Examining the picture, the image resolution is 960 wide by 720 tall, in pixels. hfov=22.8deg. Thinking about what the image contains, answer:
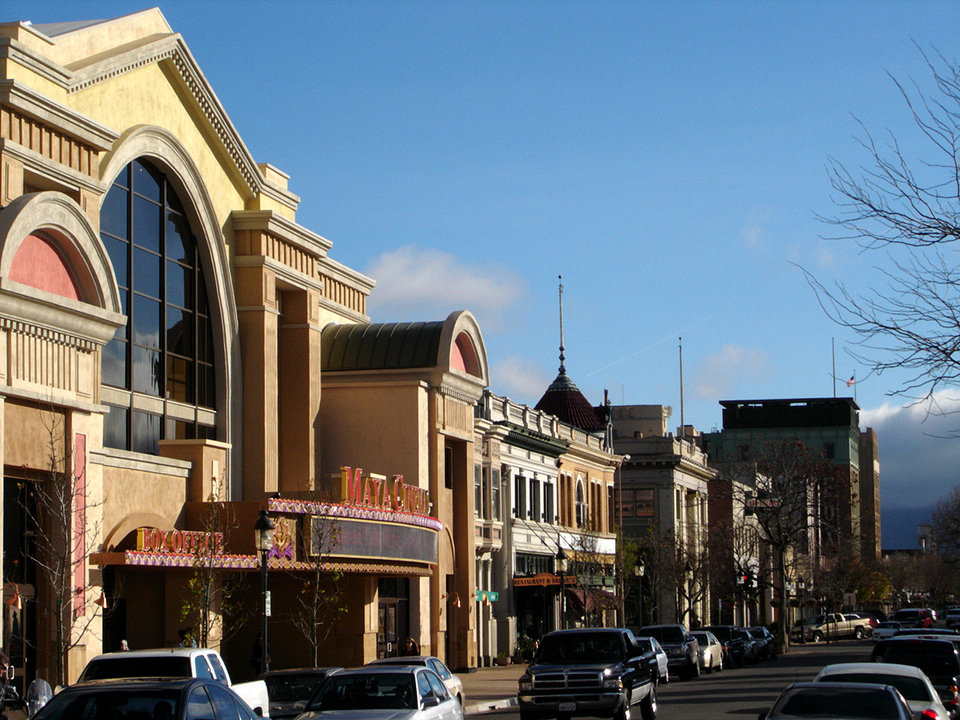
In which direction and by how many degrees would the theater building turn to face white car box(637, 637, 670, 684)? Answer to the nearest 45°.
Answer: approximately 45° to its left

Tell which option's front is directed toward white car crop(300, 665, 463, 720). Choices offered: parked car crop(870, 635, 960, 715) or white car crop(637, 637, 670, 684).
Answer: white car crop(637, 637, 670, 684)

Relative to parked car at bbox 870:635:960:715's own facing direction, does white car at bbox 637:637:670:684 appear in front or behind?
in front

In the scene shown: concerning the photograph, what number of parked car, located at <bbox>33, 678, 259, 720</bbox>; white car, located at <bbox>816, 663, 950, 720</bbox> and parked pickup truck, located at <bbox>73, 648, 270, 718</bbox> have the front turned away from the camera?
1

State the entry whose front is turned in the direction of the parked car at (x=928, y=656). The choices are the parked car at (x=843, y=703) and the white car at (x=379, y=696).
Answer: the parked car at (x=843, y=703)

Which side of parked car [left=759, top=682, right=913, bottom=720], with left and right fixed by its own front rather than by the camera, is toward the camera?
back

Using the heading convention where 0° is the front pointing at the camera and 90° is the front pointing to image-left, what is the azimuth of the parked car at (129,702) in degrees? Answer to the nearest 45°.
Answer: approximately 45°

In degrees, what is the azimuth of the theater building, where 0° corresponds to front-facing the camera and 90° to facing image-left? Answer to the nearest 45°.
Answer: approximately 315°

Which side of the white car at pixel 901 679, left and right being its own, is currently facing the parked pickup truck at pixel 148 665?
left

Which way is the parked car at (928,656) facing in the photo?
away from the camera

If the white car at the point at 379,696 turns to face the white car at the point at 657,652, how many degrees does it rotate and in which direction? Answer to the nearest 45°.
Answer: approximately 135° to its right

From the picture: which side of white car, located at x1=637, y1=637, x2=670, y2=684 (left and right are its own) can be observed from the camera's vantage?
front

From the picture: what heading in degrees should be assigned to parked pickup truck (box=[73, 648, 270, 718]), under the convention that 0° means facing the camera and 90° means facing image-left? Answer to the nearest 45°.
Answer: approximately 45°

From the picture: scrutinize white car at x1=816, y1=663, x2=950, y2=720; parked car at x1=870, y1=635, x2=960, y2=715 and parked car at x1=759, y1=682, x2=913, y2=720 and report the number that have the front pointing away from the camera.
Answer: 3

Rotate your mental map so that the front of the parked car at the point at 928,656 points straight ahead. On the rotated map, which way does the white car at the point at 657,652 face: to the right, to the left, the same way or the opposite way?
the opposite way

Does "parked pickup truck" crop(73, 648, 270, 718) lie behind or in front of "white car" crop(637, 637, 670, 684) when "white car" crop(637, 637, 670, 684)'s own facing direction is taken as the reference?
in front

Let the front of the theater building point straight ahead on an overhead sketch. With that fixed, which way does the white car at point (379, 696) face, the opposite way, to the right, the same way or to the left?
to the right

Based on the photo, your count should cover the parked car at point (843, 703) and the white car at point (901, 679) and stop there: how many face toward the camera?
0

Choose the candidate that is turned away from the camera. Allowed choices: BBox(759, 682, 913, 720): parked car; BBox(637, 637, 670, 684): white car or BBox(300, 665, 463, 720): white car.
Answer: the parked car
